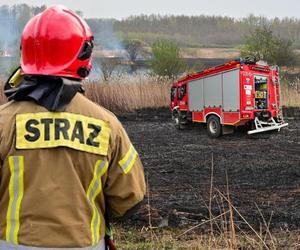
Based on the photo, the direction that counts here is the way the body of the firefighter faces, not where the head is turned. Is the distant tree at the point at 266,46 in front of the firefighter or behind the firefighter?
in front

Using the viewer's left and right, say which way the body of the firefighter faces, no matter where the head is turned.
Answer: facing away from the viewer

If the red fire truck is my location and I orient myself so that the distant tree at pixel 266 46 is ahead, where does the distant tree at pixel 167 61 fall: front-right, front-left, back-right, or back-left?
front-left

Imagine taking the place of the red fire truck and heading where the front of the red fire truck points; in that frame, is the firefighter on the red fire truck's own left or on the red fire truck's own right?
on the red fire truck's own left

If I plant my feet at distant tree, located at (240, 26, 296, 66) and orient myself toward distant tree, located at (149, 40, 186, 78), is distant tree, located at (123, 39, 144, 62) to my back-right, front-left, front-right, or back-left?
front-right

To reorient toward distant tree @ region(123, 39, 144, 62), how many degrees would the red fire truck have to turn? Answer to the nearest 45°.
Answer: approximately 45° to its right

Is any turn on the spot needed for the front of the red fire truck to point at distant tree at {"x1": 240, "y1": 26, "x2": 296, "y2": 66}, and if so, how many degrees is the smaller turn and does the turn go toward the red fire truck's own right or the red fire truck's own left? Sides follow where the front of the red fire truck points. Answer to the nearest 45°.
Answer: approximately 45° to the red fire truck's own right

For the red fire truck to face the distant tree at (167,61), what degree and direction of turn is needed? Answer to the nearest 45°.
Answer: approximately 45° to its right

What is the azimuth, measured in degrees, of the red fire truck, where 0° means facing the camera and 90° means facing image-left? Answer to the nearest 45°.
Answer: approximately 135°

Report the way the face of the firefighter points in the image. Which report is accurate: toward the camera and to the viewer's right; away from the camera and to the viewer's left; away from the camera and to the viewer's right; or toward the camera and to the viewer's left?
away from the camera and to the viewer's right

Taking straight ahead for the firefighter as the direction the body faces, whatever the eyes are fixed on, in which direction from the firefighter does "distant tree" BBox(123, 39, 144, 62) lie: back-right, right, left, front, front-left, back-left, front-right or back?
front

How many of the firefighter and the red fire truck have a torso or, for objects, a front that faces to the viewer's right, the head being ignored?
0
